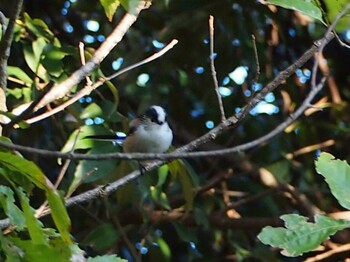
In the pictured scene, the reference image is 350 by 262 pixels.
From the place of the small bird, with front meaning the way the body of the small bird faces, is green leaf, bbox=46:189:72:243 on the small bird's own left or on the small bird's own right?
on the small bird's own right

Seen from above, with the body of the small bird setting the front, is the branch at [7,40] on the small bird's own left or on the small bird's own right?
on the small bird's own right

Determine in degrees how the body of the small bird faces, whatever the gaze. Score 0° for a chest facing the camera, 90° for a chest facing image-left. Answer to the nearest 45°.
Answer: approximately 315°
